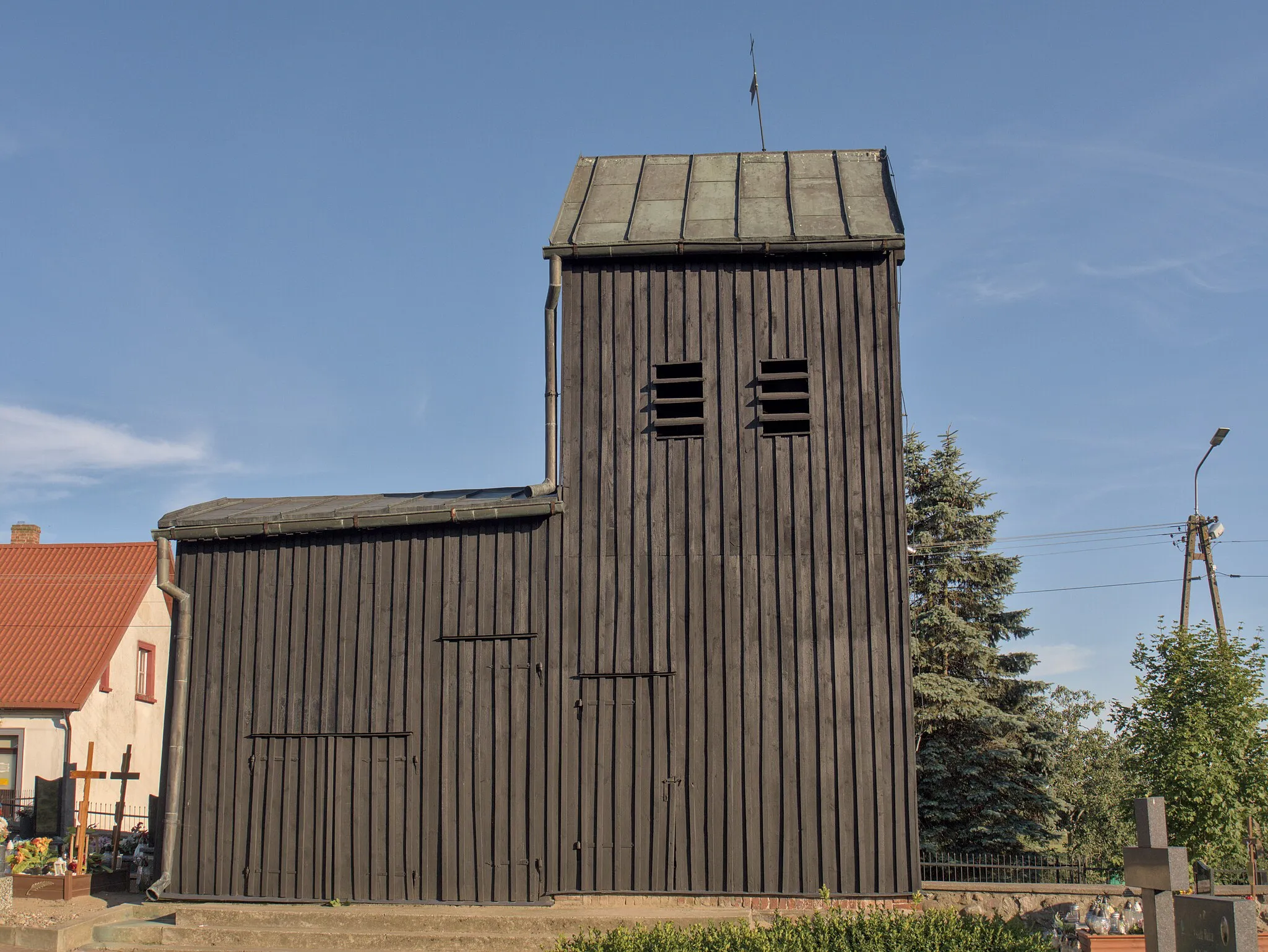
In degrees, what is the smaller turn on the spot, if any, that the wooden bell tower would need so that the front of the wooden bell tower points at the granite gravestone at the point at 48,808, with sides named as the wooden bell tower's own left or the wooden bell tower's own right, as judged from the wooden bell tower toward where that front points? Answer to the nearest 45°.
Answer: approximately 135° to the wooden bell tower's own right

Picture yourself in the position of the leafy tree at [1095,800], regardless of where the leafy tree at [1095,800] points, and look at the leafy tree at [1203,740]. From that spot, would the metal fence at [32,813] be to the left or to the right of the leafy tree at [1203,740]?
right

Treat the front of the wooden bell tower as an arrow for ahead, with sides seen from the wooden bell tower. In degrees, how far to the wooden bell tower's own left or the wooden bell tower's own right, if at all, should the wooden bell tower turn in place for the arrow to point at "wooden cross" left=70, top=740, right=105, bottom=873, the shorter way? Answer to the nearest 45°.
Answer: approximately 135° to the wooden bell tower's own right

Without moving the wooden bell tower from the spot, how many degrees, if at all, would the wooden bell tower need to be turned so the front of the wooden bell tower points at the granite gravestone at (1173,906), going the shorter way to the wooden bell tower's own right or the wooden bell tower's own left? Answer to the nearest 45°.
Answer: approximately 45° to the wooden bell tower's own left

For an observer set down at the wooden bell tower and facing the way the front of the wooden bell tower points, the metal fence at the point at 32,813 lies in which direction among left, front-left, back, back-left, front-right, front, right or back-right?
back-right

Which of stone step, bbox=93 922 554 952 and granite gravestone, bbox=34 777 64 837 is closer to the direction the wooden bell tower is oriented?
the stone step

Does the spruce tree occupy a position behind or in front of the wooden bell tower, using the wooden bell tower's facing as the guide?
behind

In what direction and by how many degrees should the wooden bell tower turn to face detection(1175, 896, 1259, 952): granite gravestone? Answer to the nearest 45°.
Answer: approximately 45° to its left

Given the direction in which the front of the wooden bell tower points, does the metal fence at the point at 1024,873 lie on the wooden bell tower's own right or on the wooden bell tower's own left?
on the wooden bell tower's own left
